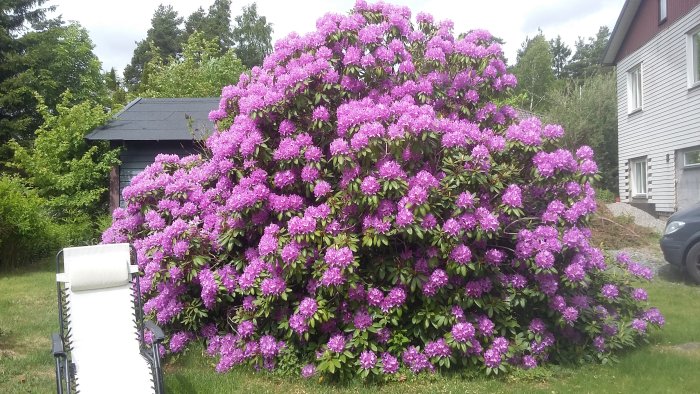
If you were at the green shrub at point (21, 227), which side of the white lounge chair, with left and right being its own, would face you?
back

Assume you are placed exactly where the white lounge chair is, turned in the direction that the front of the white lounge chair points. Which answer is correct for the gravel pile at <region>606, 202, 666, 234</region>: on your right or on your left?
on your left

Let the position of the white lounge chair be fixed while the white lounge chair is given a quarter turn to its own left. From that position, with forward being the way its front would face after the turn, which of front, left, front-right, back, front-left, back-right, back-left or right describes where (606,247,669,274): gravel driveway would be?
front

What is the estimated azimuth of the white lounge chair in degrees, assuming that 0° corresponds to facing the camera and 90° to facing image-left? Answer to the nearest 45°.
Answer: approximately 0°

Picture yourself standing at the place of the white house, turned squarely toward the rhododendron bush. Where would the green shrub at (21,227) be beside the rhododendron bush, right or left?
right
